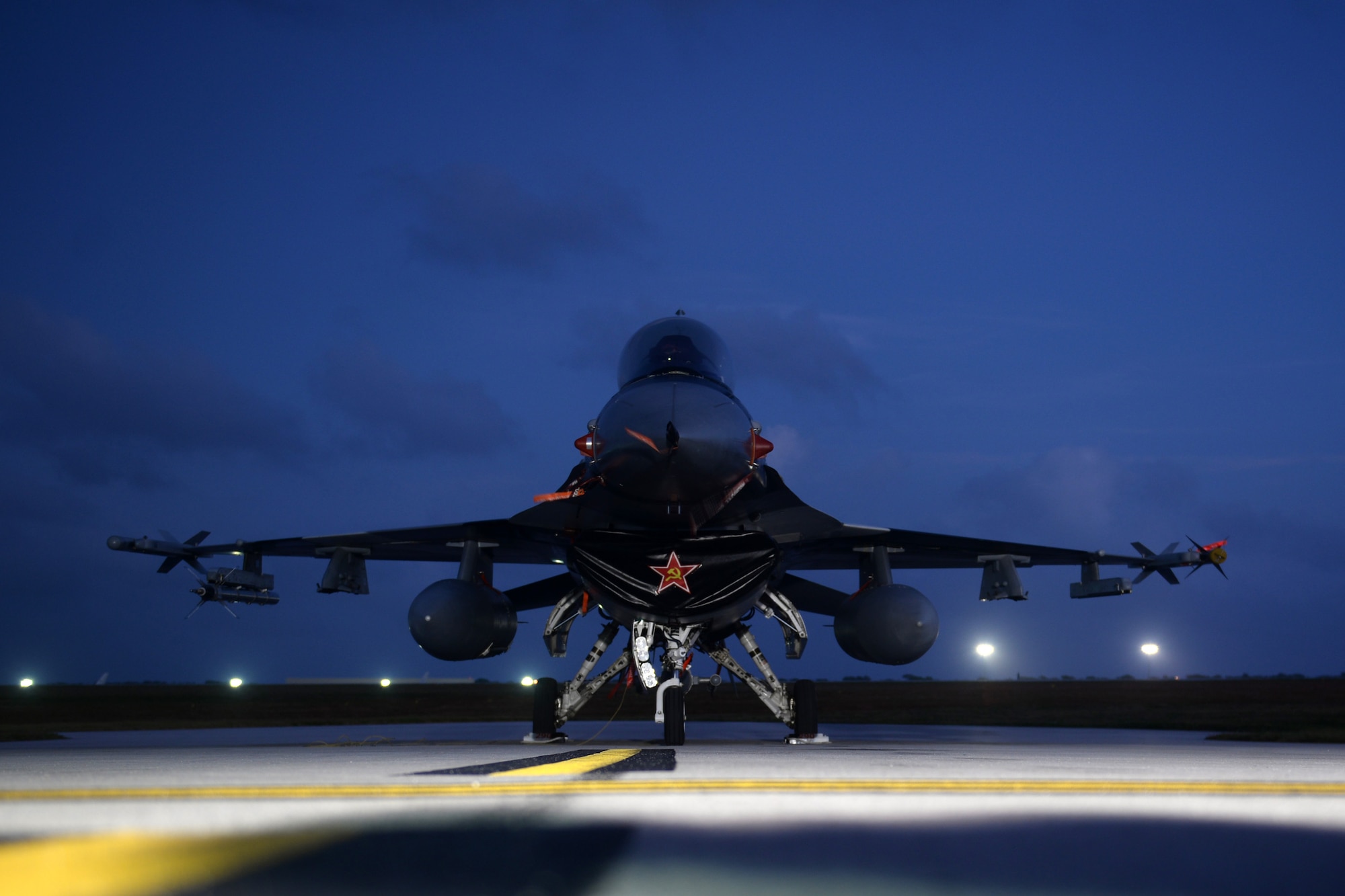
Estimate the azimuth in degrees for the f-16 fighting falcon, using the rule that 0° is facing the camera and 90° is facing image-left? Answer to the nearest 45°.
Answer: approximately 0°
